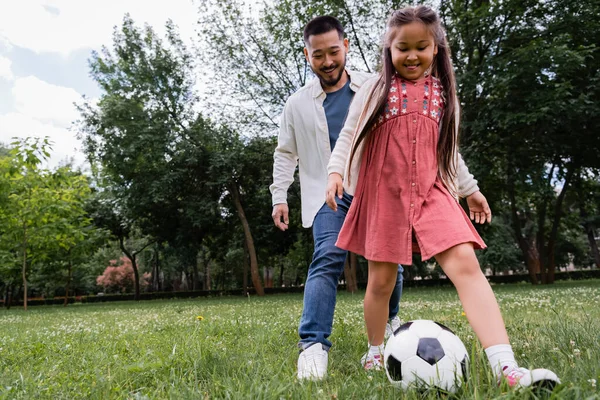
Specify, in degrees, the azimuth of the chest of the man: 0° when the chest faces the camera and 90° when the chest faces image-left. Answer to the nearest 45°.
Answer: approximately 0°

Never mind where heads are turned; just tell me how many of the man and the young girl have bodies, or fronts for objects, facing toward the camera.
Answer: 2

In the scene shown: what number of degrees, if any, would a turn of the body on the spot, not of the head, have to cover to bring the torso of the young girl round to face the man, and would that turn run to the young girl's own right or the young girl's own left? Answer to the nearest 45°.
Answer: approximately 135° to the young girl's own right

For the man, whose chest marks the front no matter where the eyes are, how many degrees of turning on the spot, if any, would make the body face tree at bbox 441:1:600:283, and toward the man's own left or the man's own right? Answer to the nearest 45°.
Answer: approximately 180°

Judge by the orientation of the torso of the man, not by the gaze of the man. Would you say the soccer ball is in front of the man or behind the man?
in front

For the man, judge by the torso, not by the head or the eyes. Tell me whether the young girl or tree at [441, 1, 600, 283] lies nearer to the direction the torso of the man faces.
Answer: the young girl

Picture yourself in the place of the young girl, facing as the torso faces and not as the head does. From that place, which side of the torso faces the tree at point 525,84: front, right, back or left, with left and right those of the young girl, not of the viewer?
back
